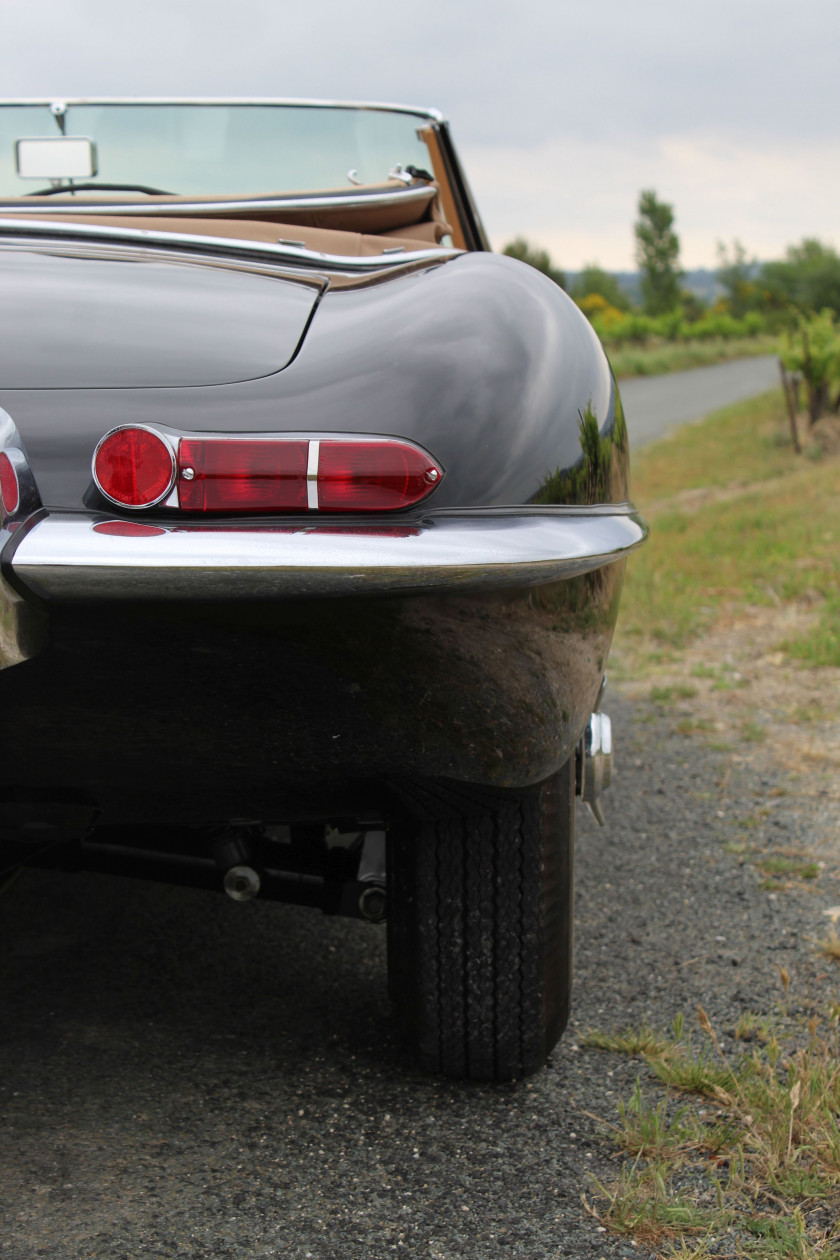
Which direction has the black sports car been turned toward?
away from the camera
